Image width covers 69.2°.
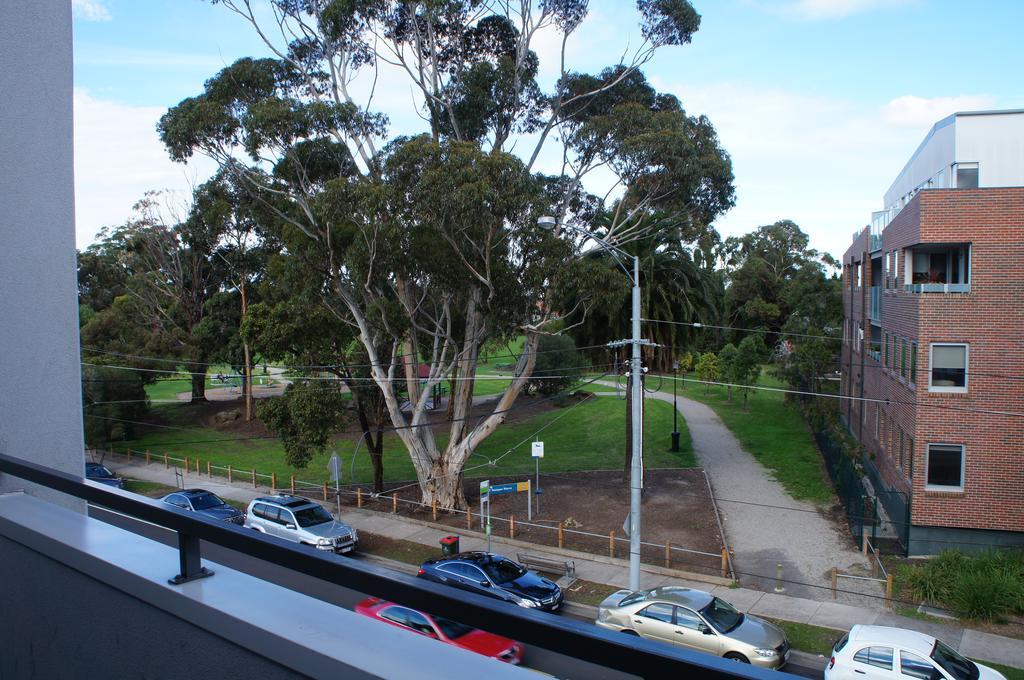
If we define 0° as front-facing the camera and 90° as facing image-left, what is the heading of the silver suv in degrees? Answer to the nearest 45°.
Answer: approximately 315°

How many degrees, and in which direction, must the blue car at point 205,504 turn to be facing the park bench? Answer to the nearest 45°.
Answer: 0° — it already faces it

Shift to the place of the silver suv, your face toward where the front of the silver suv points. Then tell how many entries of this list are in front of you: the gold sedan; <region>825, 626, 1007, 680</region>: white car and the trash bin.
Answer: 3

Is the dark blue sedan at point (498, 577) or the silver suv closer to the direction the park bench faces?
the dark blue sedan

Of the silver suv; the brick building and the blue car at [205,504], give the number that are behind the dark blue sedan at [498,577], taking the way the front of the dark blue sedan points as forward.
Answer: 2

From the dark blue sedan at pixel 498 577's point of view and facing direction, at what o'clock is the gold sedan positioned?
The gold sedan is roughly at 12 o'clock from the dark blue sedan.

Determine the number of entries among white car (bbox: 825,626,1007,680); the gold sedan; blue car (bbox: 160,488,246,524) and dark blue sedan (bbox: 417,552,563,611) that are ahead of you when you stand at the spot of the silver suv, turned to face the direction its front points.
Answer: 3

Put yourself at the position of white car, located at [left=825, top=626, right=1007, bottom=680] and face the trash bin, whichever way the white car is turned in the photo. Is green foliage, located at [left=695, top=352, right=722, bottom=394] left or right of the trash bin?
right

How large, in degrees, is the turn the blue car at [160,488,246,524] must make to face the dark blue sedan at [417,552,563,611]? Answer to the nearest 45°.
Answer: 0° — it already faces it

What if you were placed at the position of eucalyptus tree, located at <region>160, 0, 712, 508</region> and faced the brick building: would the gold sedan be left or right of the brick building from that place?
right

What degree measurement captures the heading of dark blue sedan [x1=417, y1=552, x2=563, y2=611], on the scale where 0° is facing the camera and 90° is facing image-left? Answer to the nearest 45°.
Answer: approximately 315°

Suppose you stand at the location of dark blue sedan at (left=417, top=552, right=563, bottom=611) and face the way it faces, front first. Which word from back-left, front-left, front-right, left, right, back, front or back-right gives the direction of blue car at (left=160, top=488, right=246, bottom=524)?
back

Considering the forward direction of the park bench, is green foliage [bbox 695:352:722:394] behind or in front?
behind
